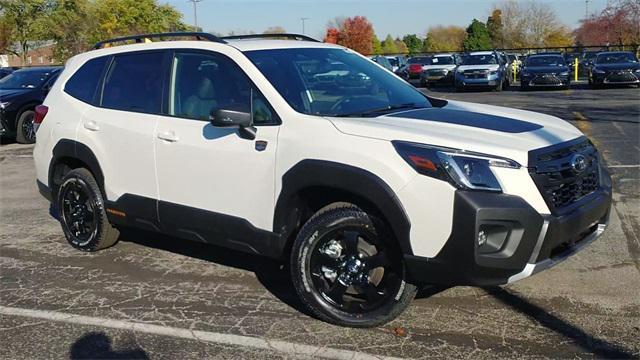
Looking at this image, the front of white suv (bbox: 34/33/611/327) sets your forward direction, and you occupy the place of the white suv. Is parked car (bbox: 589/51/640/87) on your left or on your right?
on your left

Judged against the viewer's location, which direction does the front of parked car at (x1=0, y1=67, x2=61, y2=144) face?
facing the viewer and to the left of the viewer

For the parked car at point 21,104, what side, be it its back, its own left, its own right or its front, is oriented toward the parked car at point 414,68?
back

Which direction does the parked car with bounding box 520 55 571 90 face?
toward the camera

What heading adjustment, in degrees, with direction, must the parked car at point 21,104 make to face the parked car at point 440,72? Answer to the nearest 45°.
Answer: approximately 180°

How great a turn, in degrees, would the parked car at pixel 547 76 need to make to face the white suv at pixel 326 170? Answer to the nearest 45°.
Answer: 0° — it already faces it

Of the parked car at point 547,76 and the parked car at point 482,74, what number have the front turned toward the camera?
2

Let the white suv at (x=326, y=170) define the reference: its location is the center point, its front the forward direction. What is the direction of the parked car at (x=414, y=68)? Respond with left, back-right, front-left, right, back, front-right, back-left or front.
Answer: back-left

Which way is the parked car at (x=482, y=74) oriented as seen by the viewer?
toward the camera

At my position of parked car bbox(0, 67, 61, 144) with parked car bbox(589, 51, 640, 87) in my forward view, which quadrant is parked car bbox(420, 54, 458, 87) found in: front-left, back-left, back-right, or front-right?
front-left

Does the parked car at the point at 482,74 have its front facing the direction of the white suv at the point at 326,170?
yes

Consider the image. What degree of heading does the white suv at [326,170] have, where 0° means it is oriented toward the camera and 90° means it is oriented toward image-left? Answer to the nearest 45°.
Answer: approximately 315°

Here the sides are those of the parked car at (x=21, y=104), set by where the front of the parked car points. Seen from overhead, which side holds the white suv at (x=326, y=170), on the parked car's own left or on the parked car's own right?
on the parked car's own left

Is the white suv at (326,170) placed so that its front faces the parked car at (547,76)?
no

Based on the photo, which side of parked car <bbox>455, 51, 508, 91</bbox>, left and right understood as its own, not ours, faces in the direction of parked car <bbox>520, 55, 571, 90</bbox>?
left

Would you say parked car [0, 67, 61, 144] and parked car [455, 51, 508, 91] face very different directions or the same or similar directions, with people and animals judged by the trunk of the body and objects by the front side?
same or similar directions
